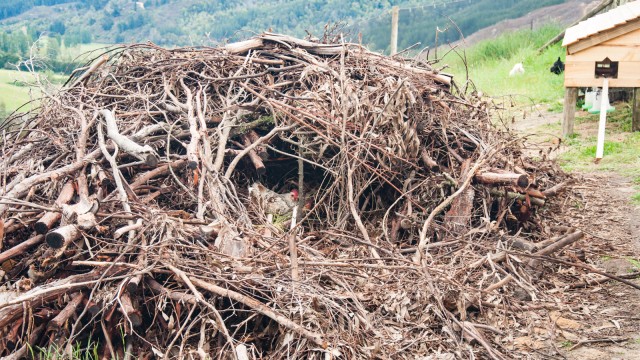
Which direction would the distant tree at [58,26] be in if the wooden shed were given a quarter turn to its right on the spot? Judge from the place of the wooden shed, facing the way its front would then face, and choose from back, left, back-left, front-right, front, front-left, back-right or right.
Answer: front-right

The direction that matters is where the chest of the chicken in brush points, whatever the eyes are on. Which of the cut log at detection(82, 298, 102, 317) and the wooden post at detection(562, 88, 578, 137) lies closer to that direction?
the wooden post

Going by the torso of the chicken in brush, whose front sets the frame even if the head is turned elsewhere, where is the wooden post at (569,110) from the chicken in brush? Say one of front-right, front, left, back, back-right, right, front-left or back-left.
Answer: front-left

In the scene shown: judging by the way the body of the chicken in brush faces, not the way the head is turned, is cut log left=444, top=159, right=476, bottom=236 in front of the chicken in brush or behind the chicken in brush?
in front

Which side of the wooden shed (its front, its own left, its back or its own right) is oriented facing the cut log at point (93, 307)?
front

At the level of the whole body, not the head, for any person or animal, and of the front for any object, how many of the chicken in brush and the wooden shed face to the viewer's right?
1

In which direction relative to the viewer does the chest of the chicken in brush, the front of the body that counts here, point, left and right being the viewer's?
facing to the right of the viewer

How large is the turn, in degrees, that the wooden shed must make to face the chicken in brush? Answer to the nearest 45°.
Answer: approximately 45° to its right

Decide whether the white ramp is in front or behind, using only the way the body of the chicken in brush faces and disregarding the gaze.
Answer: in front
